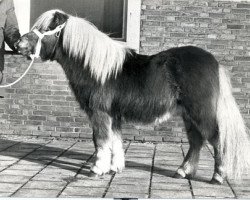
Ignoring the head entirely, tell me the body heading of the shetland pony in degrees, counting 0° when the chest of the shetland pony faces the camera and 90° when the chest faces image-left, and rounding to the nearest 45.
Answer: approximately 90°
